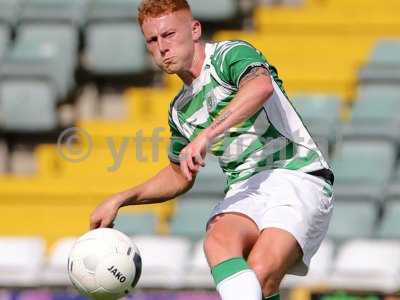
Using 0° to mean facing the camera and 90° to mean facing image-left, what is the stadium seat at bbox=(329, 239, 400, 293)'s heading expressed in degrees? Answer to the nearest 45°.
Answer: approximately 0°

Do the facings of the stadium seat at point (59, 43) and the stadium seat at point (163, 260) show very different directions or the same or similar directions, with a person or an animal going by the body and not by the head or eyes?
same or similar directions

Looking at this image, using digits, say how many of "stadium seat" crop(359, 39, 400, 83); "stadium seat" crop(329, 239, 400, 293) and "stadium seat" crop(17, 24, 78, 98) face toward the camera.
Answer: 3

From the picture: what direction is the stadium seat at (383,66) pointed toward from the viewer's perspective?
toward the camera

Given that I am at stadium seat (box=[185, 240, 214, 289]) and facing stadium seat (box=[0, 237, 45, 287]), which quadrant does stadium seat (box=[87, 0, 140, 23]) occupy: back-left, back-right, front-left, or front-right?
front-right

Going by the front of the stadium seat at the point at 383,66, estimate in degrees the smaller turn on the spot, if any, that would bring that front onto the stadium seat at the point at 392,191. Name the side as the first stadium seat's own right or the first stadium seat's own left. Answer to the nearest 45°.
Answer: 0° — it already faces it

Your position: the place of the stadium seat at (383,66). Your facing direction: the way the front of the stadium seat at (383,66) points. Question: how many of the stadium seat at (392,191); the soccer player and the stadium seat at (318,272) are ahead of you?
3

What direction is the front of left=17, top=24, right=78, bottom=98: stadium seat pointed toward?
toward the camera

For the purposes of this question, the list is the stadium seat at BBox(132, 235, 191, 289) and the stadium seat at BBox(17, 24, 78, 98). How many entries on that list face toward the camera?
2

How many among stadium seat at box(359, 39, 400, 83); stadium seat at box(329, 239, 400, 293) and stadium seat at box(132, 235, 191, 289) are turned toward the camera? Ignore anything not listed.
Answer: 3

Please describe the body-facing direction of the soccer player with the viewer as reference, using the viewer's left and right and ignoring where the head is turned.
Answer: facing the viewer and to the left of the viewer

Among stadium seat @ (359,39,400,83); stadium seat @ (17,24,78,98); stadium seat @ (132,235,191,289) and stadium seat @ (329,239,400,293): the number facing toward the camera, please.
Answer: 4

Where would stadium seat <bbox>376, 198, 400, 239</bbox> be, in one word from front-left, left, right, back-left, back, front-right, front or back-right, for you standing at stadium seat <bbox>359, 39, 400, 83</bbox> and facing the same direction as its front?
front

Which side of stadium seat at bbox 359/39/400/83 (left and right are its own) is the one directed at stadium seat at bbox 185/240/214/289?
front

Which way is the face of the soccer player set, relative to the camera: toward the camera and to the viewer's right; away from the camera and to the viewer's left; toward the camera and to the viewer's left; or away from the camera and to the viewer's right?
toward the camera and to the viewer's left

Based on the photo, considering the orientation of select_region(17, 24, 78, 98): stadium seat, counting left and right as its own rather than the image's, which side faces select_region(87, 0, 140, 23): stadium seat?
left
